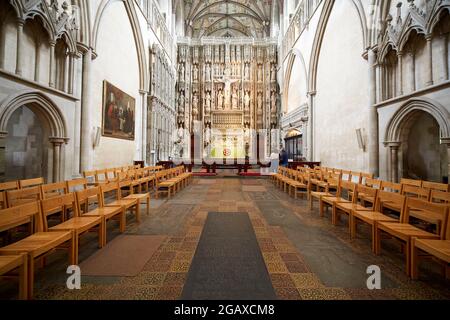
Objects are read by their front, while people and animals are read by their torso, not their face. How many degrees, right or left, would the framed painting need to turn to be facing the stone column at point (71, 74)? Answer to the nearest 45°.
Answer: approximately 90° to its right
